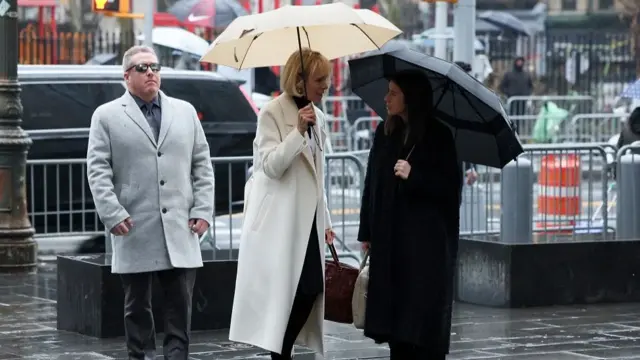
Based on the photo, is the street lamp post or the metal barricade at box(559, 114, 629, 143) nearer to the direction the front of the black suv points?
the street lamp post

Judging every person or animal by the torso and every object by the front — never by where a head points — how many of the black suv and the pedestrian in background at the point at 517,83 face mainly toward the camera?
1

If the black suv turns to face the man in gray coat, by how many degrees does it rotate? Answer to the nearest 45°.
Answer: approximately 90° to its left

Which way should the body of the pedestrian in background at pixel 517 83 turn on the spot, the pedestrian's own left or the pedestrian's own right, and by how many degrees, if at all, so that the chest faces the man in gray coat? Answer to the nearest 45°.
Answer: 0° — they already face them

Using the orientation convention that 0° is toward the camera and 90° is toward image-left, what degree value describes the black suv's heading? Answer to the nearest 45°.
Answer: approximately 90°

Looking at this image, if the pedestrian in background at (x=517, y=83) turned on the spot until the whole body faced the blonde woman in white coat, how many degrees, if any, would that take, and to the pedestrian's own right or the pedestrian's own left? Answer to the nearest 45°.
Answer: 0° — they already face them

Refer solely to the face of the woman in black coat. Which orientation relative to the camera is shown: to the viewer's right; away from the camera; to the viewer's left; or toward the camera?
to the viewer's left

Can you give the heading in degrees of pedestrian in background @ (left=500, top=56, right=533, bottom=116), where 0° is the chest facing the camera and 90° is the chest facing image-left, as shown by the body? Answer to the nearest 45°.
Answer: approximately 0°

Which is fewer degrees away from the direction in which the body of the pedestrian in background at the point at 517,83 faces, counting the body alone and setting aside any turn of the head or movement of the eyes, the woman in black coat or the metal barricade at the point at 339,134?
the woman in black coat

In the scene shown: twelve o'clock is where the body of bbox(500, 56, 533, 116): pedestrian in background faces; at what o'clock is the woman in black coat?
The woman in black coat is roughly at 12 o'clock from the pedestrian in background.

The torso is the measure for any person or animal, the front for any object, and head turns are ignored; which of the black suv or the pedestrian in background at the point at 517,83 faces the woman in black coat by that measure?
the pedestrian in background

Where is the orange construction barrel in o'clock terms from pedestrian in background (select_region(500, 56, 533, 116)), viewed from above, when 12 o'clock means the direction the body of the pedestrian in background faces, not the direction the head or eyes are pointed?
The orange construction barrel is roughly at 12 o'clock from the pedestrian in background.

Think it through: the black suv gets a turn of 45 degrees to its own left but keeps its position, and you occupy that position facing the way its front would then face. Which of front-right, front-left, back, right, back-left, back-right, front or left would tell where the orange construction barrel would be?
left

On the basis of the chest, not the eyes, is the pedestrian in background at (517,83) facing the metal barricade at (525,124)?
yes
